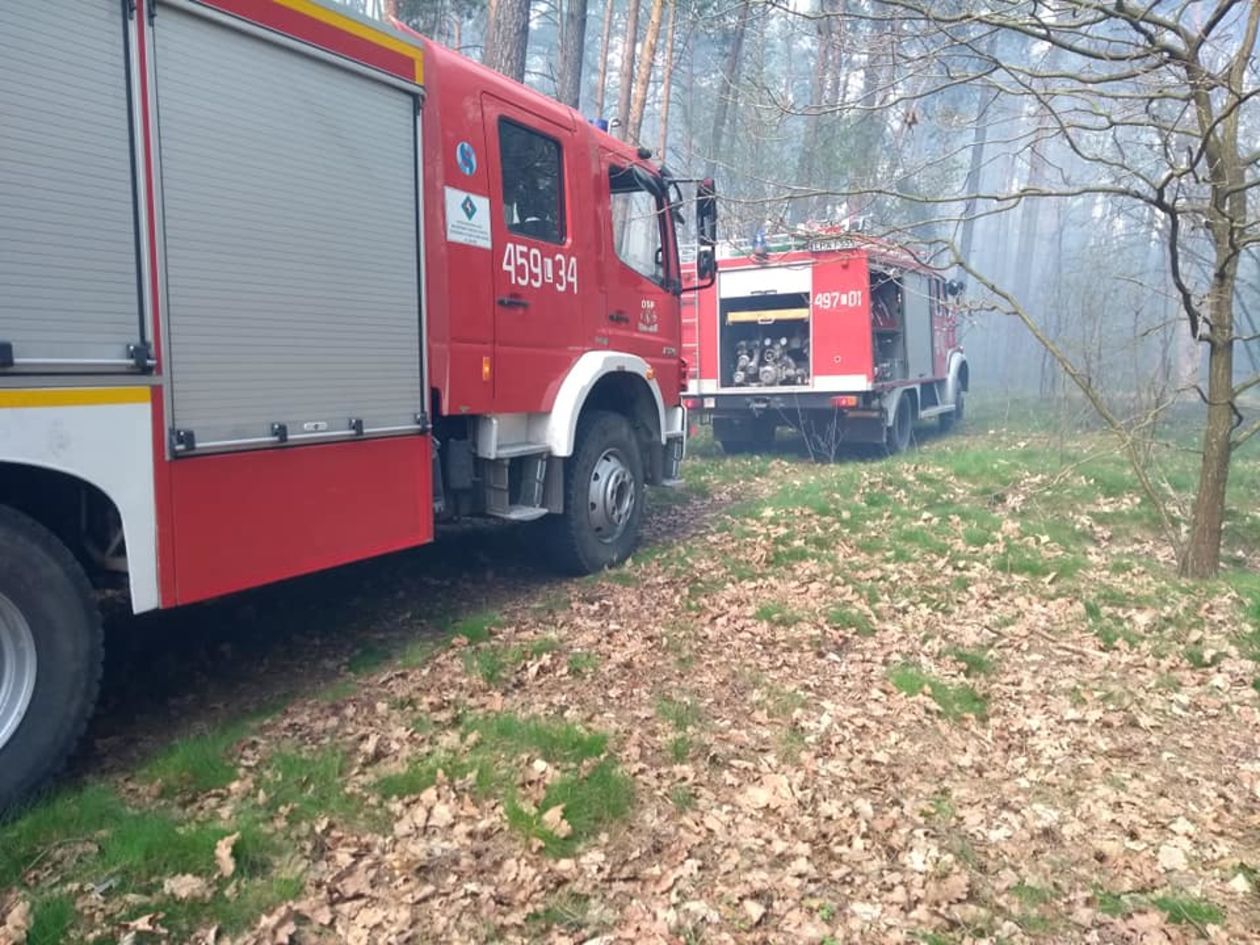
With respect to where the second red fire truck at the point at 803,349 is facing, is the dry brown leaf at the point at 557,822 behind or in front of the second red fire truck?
behind

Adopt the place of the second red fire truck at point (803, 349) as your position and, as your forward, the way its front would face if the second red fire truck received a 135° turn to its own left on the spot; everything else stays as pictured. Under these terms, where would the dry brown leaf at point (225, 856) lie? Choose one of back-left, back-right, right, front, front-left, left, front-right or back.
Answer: left

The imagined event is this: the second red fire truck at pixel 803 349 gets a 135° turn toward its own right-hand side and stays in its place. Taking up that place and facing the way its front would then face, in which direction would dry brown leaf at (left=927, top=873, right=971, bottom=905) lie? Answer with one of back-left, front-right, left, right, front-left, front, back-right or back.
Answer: front

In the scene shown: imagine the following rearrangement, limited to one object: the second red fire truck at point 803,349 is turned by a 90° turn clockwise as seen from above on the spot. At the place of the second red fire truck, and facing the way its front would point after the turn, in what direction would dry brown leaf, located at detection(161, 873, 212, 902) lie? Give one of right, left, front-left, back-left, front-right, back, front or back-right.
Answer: front-right

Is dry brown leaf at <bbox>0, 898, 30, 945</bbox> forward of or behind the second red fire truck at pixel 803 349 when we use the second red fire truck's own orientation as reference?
behind

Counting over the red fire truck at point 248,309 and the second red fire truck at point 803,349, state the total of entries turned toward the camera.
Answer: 0

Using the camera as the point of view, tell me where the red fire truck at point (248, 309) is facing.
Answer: facing away from the viewer and to the right of the viewer

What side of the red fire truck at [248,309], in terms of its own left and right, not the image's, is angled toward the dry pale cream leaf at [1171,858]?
right

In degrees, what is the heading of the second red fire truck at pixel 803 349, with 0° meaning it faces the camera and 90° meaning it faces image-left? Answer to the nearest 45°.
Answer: approximately 225°
